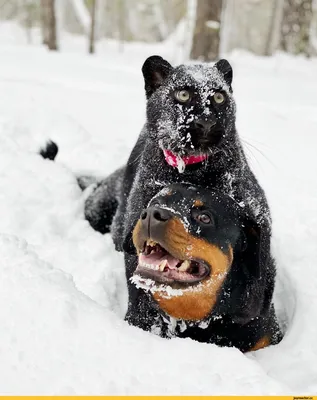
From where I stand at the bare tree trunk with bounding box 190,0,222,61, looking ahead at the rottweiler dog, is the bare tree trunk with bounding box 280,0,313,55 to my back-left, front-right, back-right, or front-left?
back-left

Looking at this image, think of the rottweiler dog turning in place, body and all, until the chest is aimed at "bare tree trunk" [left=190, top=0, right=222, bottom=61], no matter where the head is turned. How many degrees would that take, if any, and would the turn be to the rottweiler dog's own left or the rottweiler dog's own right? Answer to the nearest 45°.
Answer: approximately 135° to the rottweiler dog's own right

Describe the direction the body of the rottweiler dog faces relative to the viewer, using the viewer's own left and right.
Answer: facing the viewer and to the left of the viewer

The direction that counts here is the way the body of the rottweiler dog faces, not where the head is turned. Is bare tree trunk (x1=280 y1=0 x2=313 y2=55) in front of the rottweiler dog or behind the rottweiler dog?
behind

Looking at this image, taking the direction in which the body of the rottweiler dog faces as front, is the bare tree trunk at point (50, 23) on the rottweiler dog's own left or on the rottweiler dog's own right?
on the rottweiler dog's own right
